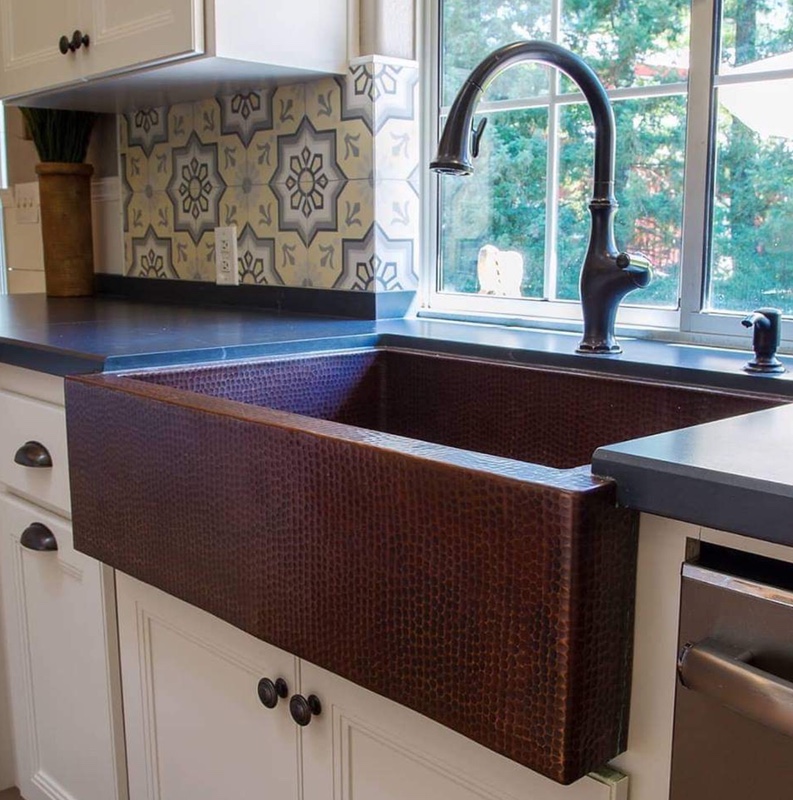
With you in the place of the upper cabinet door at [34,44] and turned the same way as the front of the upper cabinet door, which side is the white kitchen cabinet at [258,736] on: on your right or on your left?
on your left

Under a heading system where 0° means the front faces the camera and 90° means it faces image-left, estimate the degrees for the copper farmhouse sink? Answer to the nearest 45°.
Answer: approximately 45°

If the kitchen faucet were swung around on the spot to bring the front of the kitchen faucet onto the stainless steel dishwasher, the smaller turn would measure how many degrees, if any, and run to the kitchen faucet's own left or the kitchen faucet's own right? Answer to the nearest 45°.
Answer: approximately 45° to the kitchen faucet's own left

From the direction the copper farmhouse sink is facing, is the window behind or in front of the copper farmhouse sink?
behind

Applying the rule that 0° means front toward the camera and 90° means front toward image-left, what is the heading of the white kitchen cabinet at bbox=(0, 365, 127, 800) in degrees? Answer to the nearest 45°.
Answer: approximately 45°

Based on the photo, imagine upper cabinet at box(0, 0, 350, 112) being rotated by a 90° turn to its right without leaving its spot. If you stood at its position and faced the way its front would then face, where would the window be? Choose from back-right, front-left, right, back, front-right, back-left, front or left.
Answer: back

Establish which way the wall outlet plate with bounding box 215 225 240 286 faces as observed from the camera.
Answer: facing the viewer and to the left of the viewer

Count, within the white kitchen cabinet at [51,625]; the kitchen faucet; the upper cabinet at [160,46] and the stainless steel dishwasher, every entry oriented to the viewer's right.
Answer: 0
